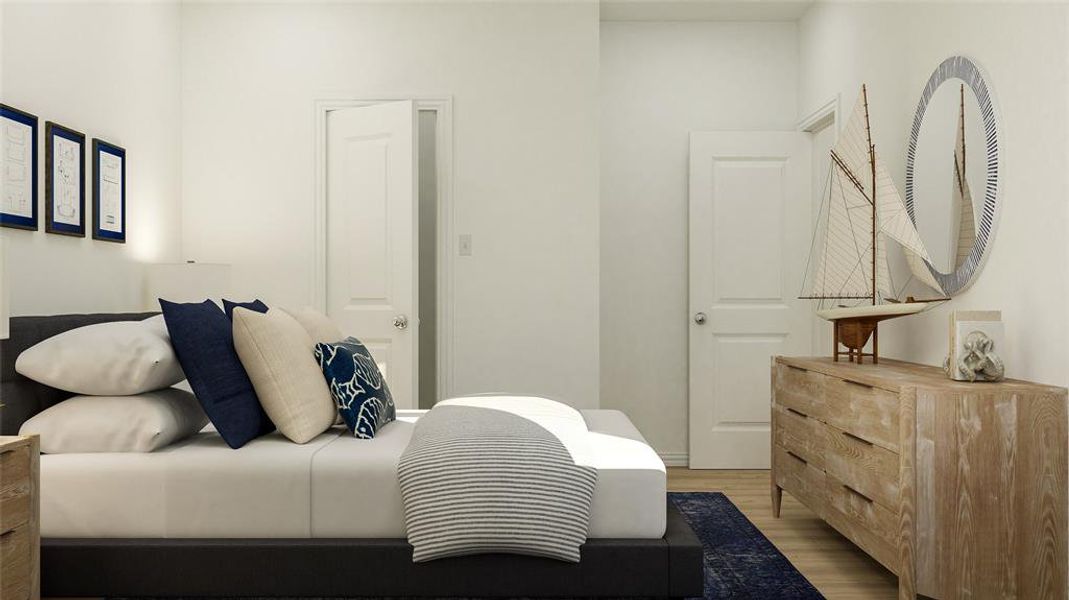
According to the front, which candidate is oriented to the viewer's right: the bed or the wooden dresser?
the bed

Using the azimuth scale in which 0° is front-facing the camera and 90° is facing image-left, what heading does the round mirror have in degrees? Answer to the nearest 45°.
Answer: approximately 45°

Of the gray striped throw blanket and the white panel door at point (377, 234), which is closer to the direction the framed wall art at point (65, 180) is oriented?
the gray striped throw blanket

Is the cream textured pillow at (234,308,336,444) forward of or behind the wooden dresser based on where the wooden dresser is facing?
forward

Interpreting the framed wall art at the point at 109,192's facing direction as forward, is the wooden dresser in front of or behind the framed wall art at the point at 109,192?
in front

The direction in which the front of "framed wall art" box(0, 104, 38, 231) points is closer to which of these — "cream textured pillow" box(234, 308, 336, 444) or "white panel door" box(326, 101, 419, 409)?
the cream textured pillow

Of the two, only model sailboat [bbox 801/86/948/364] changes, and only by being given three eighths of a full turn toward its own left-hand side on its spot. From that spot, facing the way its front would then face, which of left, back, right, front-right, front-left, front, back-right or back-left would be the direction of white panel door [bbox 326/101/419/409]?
front-left

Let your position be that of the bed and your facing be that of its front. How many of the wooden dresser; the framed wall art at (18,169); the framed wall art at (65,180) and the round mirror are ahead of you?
2

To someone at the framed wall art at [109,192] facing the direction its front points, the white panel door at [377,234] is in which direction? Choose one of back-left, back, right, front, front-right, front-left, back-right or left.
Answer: front-left

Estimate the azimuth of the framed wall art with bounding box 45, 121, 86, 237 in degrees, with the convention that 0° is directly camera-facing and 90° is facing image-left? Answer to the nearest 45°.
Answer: approximately 315°

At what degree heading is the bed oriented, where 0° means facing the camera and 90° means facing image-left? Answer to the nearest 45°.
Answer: approximately 270°

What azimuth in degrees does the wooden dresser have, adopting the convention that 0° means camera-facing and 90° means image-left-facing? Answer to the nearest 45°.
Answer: approximately 45°

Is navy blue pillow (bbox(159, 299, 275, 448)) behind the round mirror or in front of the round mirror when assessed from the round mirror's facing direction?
in front

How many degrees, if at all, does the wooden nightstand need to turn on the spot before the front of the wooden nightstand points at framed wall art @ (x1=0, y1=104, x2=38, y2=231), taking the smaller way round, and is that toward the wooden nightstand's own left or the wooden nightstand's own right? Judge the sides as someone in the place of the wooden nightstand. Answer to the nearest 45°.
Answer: approximately 135° to the wooden nightstand's own left
